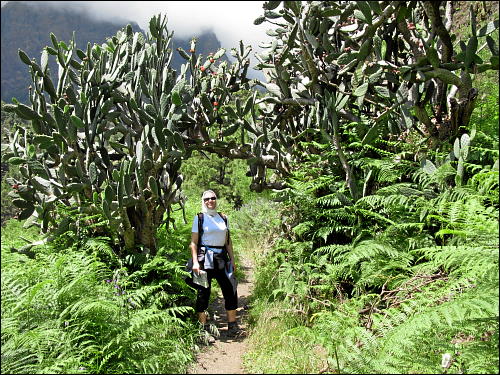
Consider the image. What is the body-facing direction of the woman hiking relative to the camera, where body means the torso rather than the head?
toward the camera

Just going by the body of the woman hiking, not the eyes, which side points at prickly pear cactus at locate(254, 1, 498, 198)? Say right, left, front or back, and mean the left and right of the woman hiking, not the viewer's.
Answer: left

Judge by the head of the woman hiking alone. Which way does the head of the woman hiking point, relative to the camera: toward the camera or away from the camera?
toward the camera
